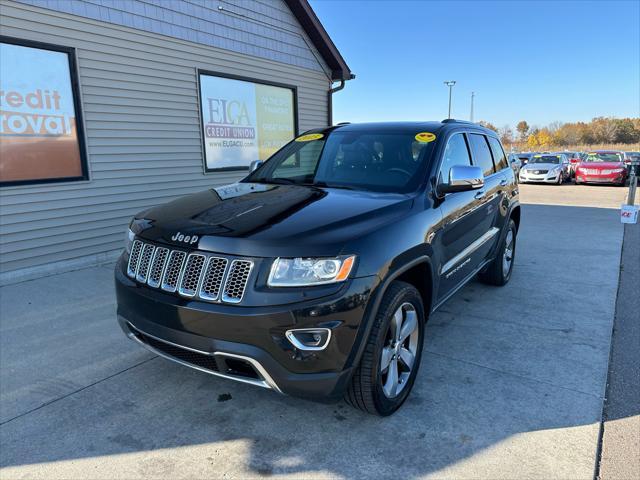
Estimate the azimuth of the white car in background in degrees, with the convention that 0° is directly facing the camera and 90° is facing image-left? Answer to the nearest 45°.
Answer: approximately 45°

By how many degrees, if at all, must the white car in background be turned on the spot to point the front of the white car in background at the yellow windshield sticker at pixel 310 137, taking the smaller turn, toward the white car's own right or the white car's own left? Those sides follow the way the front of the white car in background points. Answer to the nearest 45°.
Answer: approximately 45° to the white car's own left

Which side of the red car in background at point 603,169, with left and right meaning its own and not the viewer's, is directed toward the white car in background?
right

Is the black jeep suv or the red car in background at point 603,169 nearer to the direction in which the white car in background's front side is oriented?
the black jeep suv

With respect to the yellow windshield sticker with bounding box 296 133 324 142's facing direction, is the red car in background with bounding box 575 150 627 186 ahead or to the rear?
to the rear

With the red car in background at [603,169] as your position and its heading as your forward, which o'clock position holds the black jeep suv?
The black jeep suv is roughly at 12 o'clock from the red car in background.

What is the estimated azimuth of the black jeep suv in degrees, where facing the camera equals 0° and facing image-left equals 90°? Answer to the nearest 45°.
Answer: approximately 45°

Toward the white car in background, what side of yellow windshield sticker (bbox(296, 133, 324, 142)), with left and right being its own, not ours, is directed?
back
